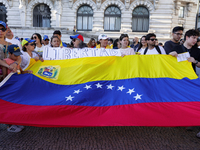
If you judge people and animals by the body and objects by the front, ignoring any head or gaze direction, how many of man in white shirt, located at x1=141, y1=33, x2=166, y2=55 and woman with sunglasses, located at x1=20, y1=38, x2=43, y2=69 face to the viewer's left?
0

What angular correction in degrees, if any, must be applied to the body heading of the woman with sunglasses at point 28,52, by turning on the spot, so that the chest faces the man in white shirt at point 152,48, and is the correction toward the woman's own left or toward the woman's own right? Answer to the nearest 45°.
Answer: approximately 45° to the woman's own left

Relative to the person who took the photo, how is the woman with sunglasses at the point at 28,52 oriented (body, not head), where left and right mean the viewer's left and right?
facing the viewer and to the right of the viewer

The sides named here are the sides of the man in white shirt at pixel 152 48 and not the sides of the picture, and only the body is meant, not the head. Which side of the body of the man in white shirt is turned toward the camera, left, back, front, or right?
front

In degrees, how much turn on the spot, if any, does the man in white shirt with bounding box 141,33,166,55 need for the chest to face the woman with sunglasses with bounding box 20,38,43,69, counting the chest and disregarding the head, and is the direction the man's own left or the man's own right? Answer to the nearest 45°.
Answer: approximately 90° to the man's own right

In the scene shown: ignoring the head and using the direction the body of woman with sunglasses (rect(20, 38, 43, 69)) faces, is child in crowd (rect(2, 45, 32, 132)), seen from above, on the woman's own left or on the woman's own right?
on the woman's own right
